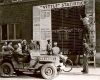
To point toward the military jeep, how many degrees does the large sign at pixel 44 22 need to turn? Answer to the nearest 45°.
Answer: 0° — it already faces it

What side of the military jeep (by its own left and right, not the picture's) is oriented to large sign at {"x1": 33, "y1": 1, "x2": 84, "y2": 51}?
left

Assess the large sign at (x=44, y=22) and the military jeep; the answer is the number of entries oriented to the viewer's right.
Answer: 1

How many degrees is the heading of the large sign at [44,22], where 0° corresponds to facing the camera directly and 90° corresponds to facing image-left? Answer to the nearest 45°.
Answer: approximately 0°

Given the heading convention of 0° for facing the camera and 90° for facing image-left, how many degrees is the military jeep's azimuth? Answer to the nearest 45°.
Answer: approximately 270°

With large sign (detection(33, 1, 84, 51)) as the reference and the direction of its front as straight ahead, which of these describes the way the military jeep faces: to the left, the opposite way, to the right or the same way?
to the left

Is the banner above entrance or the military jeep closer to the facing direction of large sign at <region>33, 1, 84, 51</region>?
the military jeep
